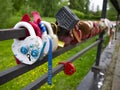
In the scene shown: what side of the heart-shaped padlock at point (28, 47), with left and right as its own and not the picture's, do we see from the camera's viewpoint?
front
